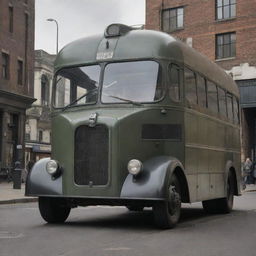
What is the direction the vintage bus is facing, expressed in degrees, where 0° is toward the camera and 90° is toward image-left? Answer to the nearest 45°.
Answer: approximately 45°

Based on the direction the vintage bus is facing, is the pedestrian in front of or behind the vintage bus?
behind

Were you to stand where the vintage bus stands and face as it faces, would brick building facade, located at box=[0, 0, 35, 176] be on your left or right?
on your right

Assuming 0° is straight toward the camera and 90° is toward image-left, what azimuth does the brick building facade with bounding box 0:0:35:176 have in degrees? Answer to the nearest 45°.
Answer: approximately 315°

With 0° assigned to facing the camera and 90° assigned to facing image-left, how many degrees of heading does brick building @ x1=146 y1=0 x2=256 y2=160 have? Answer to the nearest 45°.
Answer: approximately 0°

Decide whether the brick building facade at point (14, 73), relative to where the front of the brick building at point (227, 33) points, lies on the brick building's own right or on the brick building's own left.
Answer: on the brick building's own right
